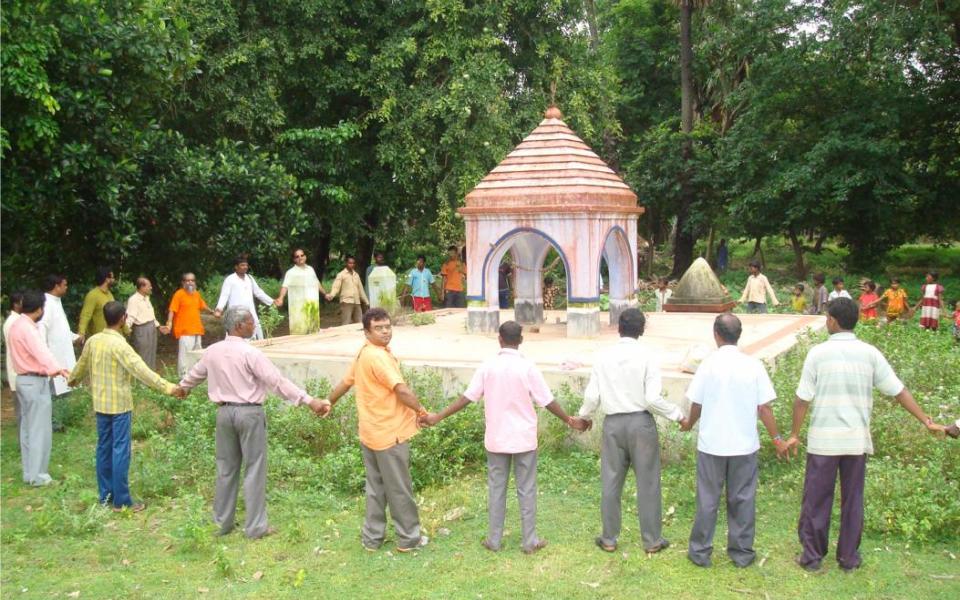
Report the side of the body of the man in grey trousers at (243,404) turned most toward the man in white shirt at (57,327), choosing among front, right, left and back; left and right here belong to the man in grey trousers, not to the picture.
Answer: left

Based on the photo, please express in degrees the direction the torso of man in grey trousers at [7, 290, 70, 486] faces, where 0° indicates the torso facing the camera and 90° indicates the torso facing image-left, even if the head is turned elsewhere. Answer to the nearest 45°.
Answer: approximately 225°

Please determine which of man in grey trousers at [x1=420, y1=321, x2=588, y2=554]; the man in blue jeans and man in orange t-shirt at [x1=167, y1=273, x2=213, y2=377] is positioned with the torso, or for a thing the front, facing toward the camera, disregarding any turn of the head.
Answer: the man in orange t-shirt

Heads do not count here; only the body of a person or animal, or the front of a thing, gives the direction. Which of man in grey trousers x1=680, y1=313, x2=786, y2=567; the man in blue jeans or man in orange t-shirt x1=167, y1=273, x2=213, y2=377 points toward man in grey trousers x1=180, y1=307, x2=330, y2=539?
the man in orange t-shirt

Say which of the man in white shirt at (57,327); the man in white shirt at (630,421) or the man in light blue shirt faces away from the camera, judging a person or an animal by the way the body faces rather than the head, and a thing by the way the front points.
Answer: the man in white shirt at (630,421)

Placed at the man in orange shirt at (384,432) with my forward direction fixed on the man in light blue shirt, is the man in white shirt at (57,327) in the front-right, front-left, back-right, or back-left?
front-left

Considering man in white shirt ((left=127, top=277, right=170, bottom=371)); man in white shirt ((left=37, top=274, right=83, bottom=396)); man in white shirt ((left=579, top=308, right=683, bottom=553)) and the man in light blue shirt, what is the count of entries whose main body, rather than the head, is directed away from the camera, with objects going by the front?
1

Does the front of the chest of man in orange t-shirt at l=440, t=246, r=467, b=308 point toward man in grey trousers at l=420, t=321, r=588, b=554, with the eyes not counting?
yes

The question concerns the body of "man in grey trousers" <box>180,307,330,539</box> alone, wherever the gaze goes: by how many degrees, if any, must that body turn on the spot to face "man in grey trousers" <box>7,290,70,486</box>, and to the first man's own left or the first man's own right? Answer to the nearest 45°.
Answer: approximately 90° to the first man's own left

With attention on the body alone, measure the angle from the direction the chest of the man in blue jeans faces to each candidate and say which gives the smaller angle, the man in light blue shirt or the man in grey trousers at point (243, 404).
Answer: the man in light blue shirt

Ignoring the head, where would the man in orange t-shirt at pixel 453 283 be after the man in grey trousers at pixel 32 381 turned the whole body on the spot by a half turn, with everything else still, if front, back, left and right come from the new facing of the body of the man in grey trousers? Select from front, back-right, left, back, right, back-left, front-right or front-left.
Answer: back

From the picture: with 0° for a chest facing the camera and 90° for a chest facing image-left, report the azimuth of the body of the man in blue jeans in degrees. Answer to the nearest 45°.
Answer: approximately 225°

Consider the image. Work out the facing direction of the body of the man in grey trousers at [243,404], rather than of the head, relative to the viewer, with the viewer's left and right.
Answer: facing away from the viewer and to the right of the viewer

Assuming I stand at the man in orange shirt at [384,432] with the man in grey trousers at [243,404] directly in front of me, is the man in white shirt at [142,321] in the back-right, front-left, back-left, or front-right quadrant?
front-right

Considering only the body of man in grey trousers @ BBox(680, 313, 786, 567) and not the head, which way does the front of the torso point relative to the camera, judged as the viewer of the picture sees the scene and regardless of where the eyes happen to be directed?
away from the camera

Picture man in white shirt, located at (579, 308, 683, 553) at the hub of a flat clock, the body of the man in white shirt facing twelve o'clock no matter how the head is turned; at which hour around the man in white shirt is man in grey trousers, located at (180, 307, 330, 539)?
The man in grey trousers is roughly at 9 o'clock from the man in white shirt.

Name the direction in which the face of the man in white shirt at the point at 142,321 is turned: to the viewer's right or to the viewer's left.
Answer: to the viewer's right

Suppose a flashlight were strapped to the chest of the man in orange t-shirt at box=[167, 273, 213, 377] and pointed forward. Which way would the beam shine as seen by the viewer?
toward the camera

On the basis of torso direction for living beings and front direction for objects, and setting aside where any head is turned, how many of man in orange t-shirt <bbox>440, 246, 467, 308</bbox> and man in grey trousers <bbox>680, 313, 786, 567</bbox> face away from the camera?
1

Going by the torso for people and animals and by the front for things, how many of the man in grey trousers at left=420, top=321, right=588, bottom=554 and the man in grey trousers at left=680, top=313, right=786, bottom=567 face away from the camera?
2
